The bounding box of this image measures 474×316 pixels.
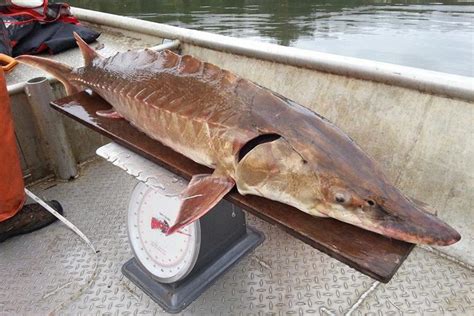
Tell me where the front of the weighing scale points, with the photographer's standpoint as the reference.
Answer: facing the viewer and to the left of the viewer

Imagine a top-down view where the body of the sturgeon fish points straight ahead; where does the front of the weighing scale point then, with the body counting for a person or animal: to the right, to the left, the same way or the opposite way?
to the right

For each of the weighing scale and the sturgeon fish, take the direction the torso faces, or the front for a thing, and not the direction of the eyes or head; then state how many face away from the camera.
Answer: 0

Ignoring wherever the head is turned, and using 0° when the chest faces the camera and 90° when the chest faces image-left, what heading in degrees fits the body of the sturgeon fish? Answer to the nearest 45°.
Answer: approximately 315°
